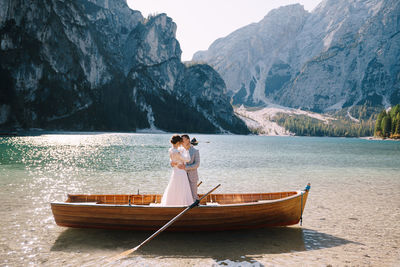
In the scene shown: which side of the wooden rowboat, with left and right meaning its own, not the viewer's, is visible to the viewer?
right

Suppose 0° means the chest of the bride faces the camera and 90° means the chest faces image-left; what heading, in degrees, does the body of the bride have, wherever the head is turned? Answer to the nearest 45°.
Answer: approximately 225°

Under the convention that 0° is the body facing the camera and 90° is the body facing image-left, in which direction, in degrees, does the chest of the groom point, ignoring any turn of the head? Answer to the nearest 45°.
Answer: approximately 90°
